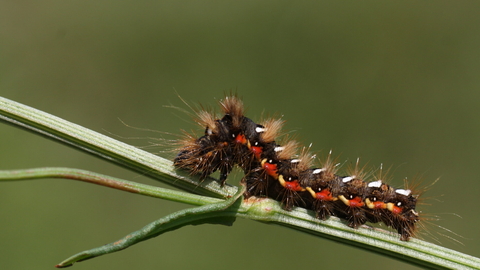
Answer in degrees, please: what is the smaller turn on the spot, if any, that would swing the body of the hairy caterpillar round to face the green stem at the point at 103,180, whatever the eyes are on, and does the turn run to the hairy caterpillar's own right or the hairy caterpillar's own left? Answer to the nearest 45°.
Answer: approximately 45° to the hairy caterpillar's own left

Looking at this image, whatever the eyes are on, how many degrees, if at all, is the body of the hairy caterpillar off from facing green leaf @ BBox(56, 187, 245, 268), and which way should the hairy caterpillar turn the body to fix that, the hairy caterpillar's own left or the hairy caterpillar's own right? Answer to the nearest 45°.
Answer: approximately 45° to the hairy caterpillar's own left

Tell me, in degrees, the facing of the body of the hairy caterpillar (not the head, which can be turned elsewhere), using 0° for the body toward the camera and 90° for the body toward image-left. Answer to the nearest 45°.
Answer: approximately 90°
